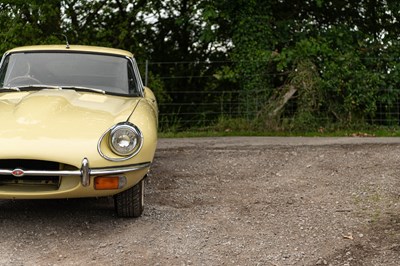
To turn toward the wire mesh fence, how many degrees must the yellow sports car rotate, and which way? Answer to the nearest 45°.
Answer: approximately 180°

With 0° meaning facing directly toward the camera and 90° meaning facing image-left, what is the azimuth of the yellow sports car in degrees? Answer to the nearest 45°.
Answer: approximately 0°
